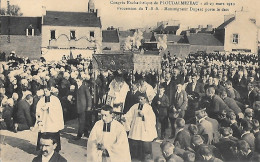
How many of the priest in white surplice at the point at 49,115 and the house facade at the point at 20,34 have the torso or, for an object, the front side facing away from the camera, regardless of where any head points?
0

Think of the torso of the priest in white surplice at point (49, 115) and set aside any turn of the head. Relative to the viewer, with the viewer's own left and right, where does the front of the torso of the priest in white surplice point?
facing the viewer and to the left of the viewer

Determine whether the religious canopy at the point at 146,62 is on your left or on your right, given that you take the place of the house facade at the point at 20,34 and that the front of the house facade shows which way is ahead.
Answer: on your left

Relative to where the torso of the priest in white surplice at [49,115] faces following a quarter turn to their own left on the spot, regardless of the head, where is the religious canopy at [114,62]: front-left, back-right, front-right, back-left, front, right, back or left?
front-left

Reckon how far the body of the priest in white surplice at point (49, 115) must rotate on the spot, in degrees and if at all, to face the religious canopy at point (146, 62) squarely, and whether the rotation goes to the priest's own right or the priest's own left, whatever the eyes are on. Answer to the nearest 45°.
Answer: approximately 135° to the priest's own left

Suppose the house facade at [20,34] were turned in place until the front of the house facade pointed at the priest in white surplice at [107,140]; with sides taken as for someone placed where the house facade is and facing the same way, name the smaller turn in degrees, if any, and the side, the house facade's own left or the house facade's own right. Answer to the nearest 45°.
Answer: approximately 45° to the house facade's own left

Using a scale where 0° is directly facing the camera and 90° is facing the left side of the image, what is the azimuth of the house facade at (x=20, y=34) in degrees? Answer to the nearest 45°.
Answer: approximately 0°

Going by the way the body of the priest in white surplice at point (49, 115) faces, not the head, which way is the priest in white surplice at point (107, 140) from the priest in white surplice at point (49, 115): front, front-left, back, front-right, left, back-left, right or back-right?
left
